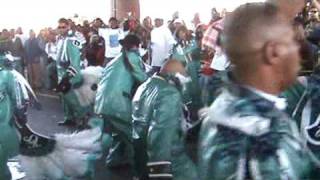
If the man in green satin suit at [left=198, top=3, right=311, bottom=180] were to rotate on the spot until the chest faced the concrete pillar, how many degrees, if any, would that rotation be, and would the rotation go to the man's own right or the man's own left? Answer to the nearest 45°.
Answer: approximately 45° to the man's own left
